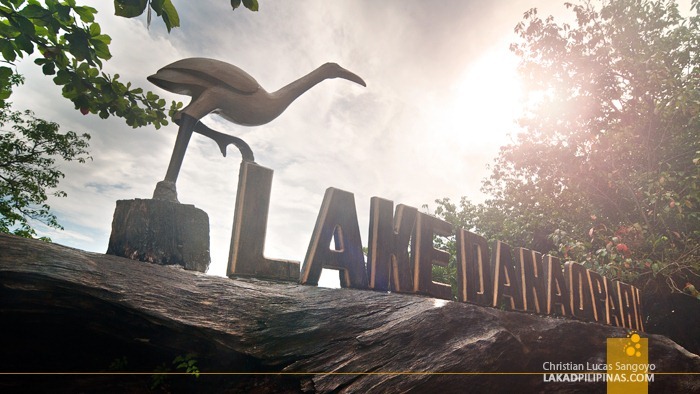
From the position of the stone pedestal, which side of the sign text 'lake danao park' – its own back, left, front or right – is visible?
right

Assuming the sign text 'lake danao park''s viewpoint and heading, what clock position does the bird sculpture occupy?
The bird sculpture is roughly at 3 o'clock from the sign text 'lake danao park'.

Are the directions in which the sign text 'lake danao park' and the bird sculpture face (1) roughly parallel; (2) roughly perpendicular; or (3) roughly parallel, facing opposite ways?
roughly perpendicular

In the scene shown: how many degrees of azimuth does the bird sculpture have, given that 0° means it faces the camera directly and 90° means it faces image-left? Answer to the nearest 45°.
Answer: approximately 270°

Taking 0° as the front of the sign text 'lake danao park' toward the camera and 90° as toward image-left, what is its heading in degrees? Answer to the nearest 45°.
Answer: approximately 315°

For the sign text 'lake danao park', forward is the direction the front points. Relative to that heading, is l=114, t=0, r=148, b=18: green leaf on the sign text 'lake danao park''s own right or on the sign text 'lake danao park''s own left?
on the sign text 'lake danao park''s own right

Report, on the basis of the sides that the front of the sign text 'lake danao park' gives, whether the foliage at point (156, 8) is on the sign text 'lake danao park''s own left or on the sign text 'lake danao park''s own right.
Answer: on the sign text 'lake danao park''s own right

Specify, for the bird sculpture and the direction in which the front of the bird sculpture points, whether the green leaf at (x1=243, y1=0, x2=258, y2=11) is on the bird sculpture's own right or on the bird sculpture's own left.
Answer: on the bird sculpture's own right

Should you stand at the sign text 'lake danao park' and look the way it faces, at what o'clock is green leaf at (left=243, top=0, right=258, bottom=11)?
The green leaf is roughly at 2 o'clock from the sign text 'lake danao park'.

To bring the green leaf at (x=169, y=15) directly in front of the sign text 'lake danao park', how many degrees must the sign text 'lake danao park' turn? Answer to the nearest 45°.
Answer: approximately 45° to its right
